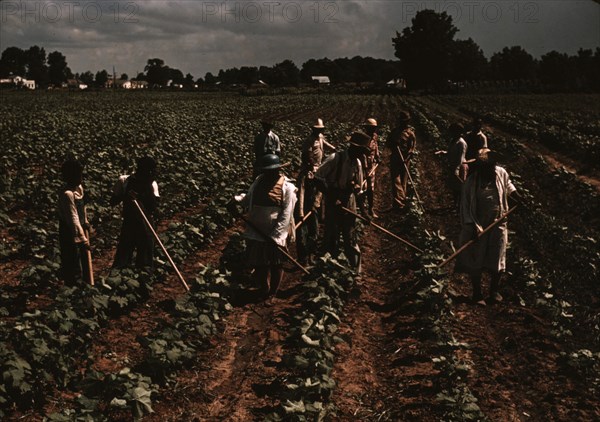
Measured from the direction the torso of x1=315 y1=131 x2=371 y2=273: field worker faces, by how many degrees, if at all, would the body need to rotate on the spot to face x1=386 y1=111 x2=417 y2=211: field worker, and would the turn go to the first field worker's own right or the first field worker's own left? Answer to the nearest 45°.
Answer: approximately 135° to the first field worker's own left

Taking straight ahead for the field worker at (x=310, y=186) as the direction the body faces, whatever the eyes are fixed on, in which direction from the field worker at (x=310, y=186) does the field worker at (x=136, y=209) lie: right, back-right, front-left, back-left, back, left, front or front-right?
right

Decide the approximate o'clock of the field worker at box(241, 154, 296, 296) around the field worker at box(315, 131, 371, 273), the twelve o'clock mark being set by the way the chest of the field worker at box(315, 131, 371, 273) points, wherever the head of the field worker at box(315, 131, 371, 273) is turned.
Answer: the field worker at box(241, 154, 296, 296) is roughly at 3 o'clock from the field worker at box(315, 131, 371, 273).

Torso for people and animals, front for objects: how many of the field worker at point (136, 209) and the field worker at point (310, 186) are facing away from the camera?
0

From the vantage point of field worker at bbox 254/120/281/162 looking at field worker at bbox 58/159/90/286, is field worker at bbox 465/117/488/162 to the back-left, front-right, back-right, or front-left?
back-left

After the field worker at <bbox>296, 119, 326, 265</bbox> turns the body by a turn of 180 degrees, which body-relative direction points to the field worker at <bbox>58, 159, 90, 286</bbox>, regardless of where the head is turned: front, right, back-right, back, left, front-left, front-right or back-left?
left

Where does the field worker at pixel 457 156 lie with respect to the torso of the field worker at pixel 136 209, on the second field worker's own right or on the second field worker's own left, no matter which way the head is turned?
on the second field worker's own left

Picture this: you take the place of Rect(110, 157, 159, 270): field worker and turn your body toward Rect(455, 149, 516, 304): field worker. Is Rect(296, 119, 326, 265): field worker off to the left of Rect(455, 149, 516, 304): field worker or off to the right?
left

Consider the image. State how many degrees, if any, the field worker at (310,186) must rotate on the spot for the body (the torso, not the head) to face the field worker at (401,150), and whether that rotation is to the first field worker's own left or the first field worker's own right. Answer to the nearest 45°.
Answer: approximately 90° to the first field worker's own left

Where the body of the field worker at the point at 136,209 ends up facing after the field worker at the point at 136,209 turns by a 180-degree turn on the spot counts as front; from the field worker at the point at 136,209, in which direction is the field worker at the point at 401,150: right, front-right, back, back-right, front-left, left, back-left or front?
right

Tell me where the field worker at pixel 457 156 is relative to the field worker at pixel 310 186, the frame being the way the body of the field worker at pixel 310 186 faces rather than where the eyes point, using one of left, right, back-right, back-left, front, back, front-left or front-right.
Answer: left

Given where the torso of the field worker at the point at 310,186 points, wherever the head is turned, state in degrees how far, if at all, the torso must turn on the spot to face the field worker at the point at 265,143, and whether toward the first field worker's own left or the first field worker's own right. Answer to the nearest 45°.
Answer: approximately 180°
